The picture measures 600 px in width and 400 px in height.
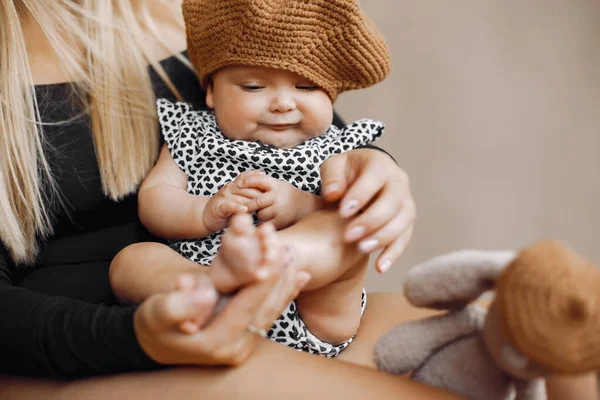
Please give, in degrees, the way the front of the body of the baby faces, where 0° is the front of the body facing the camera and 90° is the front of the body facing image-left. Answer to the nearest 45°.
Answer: approximately 0°

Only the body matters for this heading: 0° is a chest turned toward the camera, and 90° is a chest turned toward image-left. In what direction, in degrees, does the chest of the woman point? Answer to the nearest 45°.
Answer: approximately 315°
